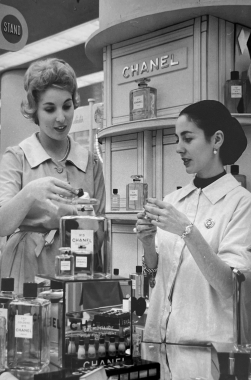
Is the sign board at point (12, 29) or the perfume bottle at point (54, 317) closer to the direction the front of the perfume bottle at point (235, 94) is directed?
the perfume bottle

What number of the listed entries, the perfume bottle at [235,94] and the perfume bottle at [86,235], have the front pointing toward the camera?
2

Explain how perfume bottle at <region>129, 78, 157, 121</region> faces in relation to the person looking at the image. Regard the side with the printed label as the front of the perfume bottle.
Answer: facing the viewer and to the left of the viewer

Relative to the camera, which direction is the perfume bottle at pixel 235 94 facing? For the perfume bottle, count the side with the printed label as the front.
toward the camera

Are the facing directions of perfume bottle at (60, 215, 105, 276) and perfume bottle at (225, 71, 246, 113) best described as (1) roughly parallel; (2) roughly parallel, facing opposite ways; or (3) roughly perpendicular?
roughly parallel

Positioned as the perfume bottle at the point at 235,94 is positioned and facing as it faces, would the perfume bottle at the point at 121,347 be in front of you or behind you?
in front

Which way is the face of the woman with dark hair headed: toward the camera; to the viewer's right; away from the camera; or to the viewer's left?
to the viewer's left

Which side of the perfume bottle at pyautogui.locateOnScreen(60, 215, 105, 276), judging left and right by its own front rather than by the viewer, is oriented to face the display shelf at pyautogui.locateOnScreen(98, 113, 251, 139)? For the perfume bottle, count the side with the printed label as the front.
back

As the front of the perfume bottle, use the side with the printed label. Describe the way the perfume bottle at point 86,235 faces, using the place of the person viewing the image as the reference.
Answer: facing the viewer

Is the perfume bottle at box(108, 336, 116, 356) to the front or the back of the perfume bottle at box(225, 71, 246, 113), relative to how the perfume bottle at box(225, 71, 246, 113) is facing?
to the front
